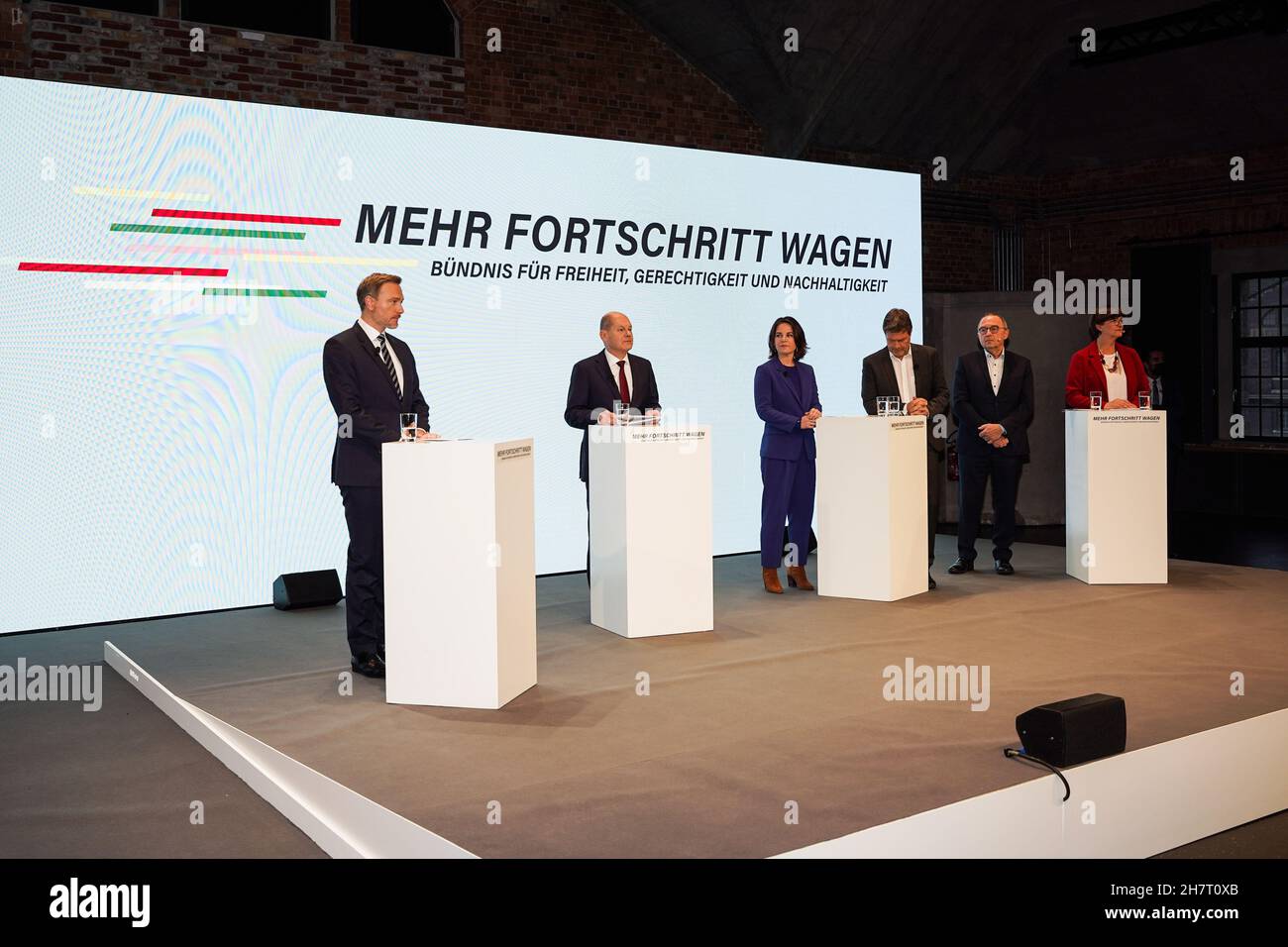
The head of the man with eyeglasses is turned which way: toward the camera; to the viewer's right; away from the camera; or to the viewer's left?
toward the camera

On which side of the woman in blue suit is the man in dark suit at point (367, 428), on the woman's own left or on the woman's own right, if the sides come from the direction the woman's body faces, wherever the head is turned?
on the woman's own right

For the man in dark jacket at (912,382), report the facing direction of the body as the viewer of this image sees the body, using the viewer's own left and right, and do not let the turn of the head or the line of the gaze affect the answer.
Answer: facing the viewer

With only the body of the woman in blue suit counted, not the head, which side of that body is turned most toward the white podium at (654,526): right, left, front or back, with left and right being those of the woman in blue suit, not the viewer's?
right

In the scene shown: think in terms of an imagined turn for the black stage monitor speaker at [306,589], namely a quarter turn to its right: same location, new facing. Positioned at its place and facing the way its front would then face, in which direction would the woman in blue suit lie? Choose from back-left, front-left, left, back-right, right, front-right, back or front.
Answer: back-left

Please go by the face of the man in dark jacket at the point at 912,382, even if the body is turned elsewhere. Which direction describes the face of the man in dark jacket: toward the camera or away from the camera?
toward the camera

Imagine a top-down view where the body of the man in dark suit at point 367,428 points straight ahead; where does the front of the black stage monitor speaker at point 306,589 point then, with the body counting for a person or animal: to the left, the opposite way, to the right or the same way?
the same way

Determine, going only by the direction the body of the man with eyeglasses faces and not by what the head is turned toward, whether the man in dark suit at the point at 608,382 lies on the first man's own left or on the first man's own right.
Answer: on the first man's own right

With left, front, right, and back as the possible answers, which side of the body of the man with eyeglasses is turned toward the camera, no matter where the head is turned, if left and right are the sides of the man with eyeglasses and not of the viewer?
front

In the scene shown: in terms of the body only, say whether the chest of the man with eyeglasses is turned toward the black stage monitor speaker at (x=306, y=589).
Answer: no

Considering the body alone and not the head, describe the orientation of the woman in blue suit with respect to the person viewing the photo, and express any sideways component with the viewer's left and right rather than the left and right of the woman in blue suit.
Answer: facing the viewer and to the right of the viewer

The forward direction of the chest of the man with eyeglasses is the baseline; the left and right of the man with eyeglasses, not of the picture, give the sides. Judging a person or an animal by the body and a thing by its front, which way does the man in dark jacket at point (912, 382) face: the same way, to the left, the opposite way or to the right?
the same way

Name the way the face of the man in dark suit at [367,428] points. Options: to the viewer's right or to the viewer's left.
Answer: to the viewer's right

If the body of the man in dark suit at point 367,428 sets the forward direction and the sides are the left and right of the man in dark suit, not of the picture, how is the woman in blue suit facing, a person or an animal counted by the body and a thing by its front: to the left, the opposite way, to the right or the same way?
the same way

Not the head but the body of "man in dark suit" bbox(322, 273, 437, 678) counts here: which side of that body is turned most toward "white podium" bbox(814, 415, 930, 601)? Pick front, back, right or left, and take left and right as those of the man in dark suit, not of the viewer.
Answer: left

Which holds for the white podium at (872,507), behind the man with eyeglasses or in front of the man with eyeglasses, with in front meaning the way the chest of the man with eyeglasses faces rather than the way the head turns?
in front
